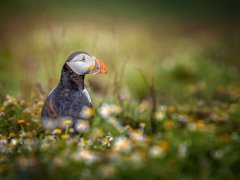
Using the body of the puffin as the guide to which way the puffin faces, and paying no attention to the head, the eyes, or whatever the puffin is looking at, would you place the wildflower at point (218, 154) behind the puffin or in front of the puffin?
in front

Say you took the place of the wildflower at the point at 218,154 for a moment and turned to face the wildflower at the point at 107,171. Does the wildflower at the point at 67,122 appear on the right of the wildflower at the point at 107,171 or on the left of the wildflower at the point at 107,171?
right
